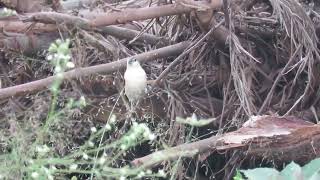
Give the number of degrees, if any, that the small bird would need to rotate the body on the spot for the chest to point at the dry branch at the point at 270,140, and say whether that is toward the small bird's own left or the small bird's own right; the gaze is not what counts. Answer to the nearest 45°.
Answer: approximately 45° to the small bird's own left

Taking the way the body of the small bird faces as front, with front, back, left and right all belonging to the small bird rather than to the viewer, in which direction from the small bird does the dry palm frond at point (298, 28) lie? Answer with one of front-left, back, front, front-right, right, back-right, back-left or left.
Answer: left

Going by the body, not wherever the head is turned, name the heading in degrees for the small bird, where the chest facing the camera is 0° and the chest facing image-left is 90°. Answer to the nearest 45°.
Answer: approximately 0°

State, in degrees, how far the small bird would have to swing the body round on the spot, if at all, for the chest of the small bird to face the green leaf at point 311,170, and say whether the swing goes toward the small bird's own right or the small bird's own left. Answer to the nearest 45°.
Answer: approximately 45° to the small bird's own left

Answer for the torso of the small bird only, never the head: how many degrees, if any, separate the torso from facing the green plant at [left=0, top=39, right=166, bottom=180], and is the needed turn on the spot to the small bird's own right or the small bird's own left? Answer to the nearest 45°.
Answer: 0° — it already faces it
